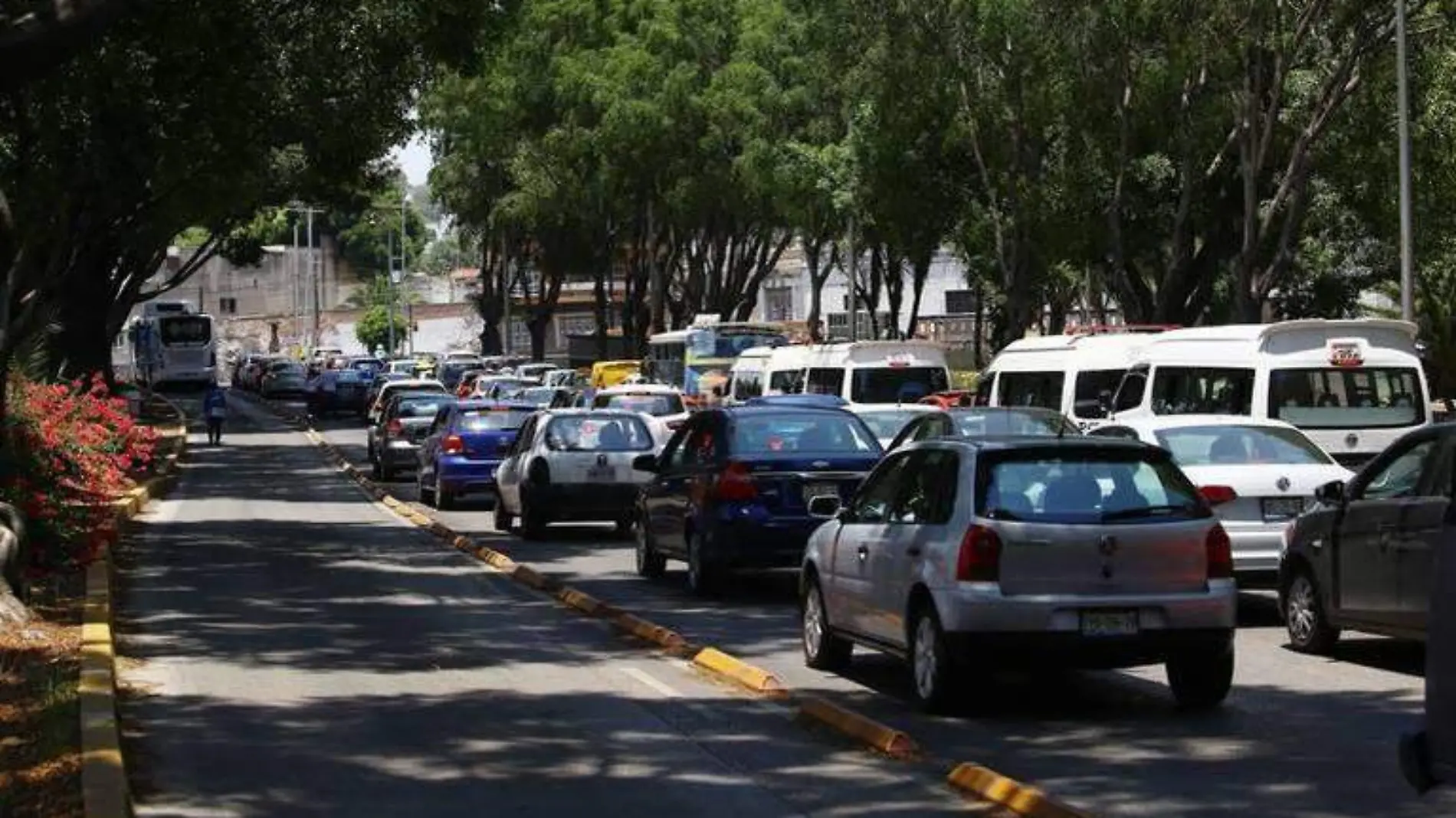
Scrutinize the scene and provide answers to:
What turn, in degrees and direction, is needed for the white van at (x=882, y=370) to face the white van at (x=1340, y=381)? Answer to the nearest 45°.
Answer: approximately 180°

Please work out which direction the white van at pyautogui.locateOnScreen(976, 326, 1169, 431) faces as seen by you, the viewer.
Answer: facing away from the viewer and to the left of the viewer

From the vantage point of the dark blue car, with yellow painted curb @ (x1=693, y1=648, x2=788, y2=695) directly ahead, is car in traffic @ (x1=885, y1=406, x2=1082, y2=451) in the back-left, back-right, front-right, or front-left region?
back-left

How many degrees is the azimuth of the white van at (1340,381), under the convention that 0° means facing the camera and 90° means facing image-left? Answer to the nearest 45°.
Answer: approximately 135°

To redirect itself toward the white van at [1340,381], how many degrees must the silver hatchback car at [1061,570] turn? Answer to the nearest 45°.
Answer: approximately 45° to its right

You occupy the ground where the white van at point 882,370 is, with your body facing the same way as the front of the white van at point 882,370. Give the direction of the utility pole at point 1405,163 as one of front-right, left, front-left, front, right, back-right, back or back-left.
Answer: back-right

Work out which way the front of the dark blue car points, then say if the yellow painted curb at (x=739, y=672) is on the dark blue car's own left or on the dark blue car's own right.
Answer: on the dark blue car's own left

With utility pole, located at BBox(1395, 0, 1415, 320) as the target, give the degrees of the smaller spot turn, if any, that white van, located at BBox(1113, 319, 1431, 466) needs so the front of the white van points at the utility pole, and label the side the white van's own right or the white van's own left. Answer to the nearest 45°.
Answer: approximately 45° to the white van's own right

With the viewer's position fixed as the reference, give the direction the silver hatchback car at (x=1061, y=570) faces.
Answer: facing away from the viewer and to the left of the viewer

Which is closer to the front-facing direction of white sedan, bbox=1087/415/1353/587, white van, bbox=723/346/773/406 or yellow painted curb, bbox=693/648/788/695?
the white van

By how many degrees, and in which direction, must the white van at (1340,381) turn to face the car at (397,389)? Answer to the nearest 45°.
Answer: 0° — it already faces it

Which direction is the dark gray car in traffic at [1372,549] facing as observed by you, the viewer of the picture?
facing away from the viewer and to the left of the viewer
